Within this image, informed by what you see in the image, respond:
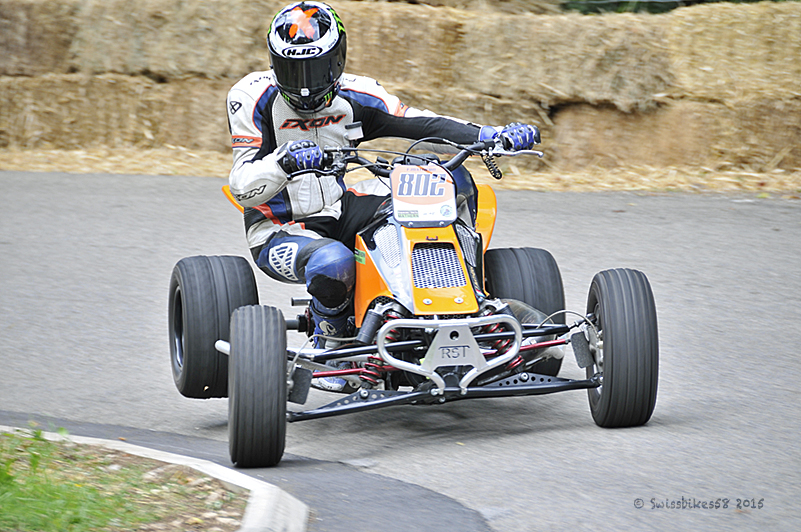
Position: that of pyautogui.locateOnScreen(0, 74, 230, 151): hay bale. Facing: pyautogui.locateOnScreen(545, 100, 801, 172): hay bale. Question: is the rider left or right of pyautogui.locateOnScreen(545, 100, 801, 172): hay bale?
right

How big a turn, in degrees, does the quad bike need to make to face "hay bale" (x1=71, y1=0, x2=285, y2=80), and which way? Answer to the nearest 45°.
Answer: approximately 180°

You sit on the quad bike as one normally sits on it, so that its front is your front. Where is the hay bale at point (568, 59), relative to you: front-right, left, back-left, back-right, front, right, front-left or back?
back

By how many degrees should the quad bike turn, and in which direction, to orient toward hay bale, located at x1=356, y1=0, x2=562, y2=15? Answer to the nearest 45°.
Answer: approximately 180°

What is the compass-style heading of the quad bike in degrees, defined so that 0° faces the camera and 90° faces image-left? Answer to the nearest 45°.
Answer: approximately 0°

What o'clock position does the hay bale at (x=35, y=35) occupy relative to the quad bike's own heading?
The hay bale is roughly at 5 o'clock from the quad bike.

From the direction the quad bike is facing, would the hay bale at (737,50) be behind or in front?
behind

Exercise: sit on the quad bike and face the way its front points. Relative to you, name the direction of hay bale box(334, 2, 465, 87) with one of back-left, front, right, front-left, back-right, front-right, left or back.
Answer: back
